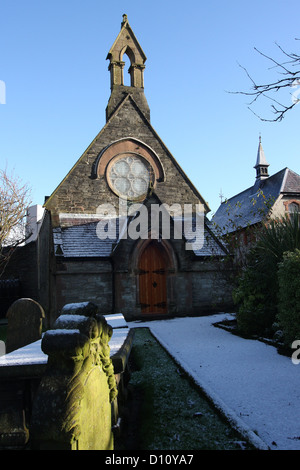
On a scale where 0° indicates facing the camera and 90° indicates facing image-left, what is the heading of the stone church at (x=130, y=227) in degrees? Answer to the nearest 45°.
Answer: approximately 0°

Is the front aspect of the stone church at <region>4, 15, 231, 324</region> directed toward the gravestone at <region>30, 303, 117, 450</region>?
yes

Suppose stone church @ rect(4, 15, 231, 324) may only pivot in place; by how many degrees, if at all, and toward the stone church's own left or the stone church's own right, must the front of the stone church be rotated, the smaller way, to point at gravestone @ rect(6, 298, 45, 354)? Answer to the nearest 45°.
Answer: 0° — it already faces it

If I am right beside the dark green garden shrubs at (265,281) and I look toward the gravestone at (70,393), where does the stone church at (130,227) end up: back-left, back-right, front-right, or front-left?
back-right

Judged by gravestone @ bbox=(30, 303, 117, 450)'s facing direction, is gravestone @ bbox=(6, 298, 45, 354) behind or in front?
behind

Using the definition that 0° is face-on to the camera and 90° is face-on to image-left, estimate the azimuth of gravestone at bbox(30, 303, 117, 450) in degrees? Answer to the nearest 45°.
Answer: approximately 315°
